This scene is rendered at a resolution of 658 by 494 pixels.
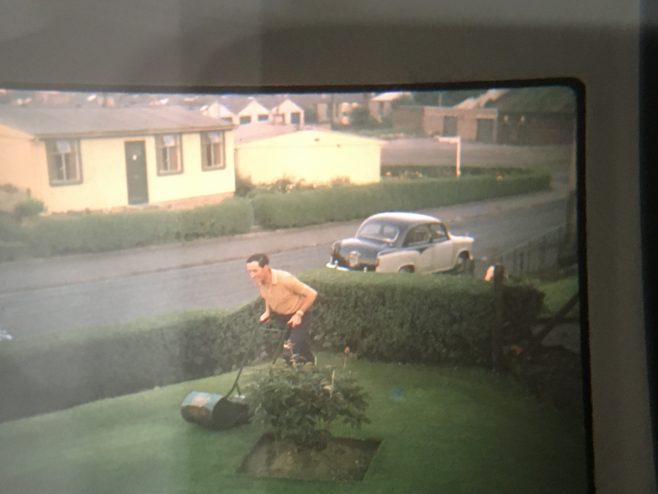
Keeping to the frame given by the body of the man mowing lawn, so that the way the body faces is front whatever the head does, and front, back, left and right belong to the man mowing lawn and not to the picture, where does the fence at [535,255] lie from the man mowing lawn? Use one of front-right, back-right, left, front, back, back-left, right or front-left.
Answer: back-left

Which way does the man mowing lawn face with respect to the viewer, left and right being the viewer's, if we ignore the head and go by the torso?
facing the viewer and to the left of the viewer

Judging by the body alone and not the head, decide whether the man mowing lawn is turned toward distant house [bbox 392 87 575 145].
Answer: no

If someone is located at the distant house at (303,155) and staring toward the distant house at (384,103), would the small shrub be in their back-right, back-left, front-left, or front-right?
back-right
